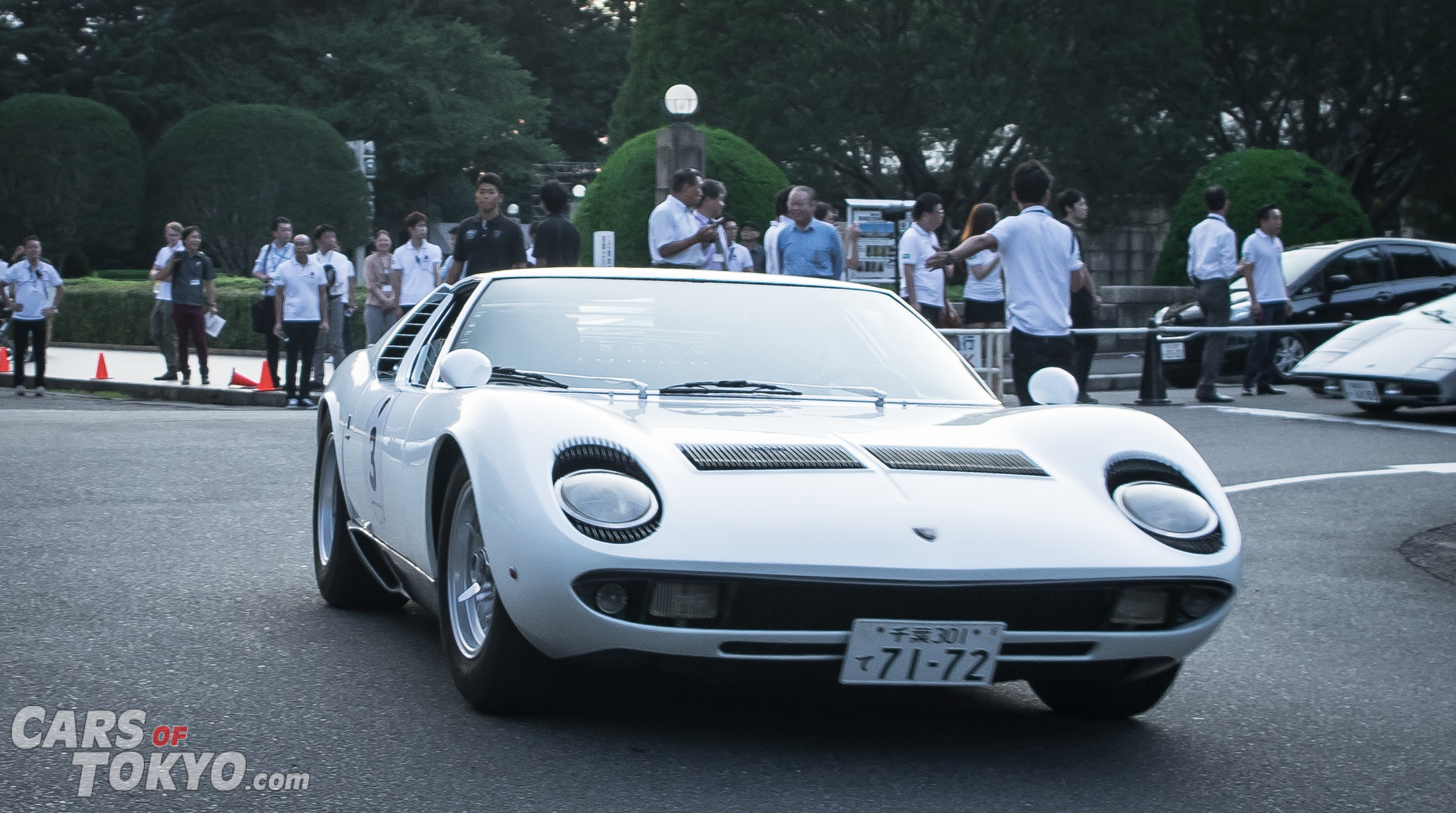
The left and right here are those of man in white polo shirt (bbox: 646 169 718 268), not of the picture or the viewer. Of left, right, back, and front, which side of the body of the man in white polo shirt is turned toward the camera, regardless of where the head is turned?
right

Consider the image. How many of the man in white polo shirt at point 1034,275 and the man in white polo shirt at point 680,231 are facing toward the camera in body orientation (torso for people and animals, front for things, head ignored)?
0

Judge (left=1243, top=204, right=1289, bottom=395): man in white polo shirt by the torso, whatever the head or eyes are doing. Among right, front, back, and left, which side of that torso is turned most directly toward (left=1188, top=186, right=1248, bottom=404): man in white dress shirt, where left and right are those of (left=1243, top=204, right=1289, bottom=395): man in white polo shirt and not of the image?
right

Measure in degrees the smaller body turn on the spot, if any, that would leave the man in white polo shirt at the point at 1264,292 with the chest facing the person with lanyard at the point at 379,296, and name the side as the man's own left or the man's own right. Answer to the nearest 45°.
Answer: approximately 135° to the man's own right

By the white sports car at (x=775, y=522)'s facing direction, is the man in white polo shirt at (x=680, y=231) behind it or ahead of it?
behind

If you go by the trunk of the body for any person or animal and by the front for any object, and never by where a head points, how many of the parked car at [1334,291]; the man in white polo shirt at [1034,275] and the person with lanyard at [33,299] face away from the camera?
1

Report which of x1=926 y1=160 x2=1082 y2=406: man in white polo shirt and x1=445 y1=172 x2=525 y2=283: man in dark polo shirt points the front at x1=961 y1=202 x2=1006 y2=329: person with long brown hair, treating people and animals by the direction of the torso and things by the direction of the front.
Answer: the man in white polo shirt

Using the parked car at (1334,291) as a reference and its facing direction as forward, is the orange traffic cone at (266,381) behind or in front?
in front

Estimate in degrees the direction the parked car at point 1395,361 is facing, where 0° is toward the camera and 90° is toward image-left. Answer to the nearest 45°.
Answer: approximately 45°

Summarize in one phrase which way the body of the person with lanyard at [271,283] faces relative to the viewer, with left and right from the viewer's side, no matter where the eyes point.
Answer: facing the viewer and to the right of the viewer

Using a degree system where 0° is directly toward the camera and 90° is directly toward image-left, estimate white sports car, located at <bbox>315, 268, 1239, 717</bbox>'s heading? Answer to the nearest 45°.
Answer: approximately 315°

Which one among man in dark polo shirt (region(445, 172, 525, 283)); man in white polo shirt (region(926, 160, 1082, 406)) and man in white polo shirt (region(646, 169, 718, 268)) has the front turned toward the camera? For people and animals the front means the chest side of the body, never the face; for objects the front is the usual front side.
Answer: the man in dark polo shirt

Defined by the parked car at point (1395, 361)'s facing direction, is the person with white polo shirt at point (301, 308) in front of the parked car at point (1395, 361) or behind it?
in front

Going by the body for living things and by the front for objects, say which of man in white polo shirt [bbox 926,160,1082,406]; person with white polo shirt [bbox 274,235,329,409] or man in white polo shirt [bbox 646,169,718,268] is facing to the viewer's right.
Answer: man in white polo shirt [bbox 646,169,718,268]

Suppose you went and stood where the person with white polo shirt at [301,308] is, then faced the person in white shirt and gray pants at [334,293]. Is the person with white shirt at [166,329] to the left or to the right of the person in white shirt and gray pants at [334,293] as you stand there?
left

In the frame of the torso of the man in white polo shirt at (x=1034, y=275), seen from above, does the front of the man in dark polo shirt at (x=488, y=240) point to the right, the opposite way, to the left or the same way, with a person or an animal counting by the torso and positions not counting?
the opposite way
